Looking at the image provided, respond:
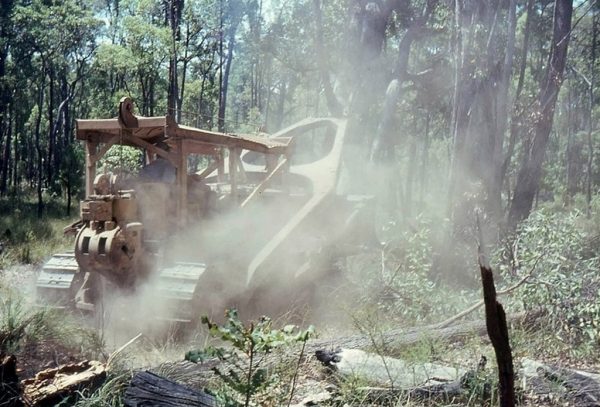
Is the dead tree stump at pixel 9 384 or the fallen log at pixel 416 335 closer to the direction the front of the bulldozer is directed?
the fallen log

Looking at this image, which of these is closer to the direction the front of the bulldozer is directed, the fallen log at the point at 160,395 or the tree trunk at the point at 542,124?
the tree trunk

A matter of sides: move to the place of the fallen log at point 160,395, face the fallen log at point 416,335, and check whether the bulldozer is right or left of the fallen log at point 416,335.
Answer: left

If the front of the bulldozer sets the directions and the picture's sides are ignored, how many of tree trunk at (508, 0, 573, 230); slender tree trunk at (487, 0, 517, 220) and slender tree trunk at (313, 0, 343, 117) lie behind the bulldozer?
0

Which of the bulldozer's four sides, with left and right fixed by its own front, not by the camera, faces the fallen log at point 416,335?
right

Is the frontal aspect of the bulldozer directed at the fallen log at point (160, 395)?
no

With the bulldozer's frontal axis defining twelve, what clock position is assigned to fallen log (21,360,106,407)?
The fallen log is roughly at 5 o'clock from the bulldozer.

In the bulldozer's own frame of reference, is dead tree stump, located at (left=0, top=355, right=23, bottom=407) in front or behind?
behind

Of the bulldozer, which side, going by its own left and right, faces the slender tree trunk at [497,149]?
front

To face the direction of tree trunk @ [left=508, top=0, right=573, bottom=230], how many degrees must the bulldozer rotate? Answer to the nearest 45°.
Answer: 0° — it already faces it

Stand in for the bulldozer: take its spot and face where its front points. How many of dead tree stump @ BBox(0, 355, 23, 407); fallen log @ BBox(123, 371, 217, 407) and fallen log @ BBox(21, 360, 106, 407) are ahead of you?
0

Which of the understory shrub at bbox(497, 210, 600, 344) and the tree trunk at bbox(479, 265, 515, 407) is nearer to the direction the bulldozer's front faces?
the understory shrub

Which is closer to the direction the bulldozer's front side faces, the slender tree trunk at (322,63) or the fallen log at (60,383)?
the slender tree trunk

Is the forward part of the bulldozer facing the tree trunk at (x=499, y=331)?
no

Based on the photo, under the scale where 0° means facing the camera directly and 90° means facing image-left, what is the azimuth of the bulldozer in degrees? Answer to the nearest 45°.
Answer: approximately 225°

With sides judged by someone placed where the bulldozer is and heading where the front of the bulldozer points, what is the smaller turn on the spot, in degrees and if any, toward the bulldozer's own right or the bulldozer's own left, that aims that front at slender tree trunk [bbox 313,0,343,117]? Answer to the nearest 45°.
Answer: approximately 45° to the bulldozer's own left
